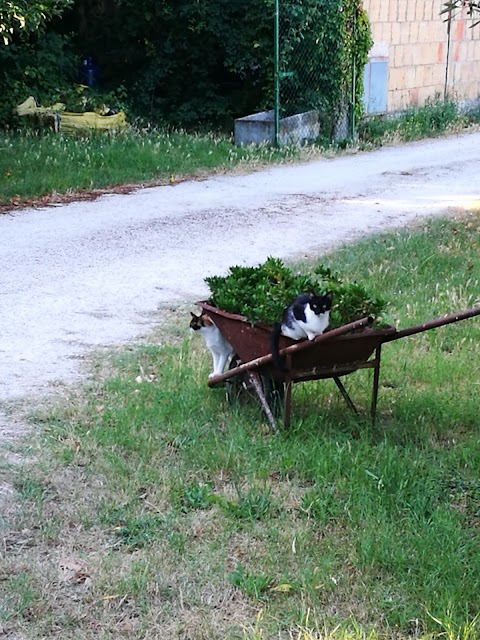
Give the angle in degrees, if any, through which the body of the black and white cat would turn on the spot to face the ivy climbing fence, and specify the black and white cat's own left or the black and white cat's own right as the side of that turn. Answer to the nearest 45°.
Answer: approximately 135° to the black and white cat's own left

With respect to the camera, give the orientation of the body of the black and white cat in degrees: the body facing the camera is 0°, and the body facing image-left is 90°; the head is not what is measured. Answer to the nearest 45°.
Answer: approximately 315°

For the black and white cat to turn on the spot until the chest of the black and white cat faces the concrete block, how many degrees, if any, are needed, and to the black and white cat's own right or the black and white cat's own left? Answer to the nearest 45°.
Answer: approximately 135° to the black and white cat's own left

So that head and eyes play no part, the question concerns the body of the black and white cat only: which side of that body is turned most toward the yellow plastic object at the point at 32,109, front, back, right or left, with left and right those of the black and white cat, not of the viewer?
back

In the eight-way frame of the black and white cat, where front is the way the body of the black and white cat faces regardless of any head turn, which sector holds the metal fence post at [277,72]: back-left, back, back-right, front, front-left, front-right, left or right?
back-left

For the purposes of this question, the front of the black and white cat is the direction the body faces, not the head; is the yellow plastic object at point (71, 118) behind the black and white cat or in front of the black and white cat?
behind
